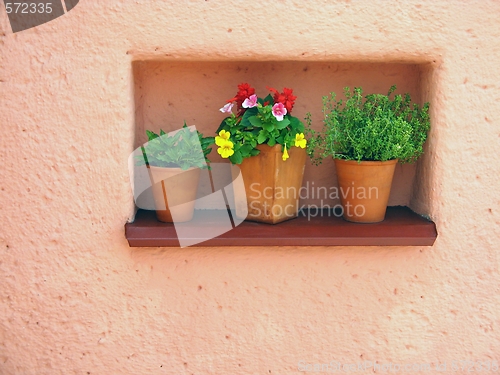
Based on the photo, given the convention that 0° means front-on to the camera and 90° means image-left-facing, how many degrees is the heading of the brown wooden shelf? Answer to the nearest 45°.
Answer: approximately 0°
